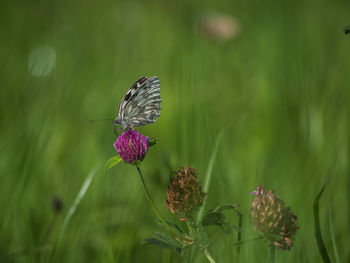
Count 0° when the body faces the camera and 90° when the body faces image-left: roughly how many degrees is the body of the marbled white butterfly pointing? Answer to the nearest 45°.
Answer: approximately 90°
